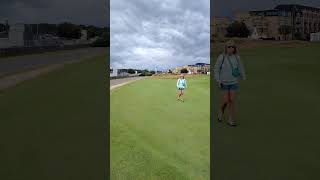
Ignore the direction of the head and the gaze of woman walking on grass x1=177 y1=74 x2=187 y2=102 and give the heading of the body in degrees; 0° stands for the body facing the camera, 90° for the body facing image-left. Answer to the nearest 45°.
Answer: approximately 0°
